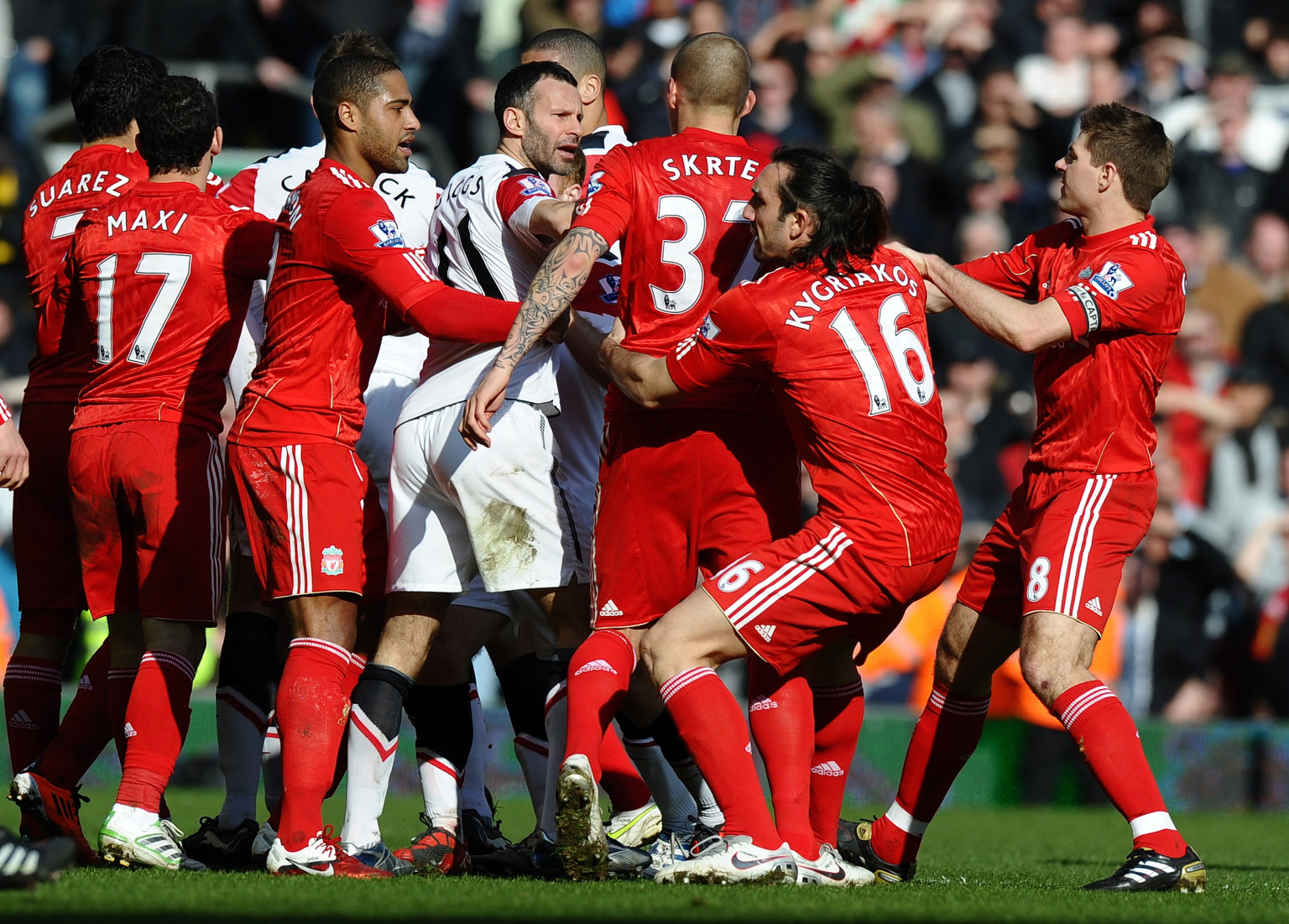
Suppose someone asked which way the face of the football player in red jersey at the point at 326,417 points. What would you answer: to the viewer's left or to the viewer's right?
to the viewer's right

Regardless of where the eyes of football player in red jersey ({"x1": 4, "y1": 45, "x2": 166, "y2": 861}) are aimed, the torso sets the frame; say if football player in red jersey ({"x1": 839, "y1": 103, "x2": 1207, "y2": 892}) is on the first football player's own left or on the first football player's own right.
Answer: on the first football player's own right

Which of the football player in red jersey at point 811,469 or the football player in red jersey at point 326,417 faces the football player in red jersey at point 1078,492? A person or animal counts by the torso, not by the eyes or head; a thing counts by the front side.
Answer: the football player in red jersey at point 326,417

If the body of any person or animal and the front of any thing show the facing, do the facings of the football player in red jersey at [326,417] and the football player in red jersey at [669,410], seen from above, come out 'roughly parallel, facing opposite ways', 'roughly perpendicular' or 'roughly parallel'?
roughly perpendicular

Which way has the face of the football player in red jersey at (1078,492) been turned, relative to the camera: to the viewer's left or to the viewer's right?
to the viewer's left

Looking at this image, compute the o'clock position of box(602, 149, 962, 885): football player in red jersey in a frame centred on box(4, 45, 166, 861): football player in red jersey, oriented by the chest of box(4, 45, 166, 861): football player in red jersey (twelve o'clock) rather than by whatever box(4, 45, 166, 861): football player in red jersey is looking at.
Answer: box(602, 149, 962, 885): football player in red jersey is roughly at 3 o'clock from box(4, 45, 166, 861): football player in red jersey.

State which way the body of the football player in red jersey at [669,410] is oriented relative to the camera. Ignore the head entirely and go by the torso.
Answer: away from the camera

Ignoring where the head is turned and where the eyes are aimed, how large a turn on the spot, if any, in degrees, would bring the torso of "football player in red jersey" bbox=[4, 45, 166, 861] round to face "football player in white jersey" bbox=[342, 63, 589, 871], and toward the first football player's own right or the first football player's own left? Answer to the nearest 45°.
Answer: approximately 90° to the first football player's own right

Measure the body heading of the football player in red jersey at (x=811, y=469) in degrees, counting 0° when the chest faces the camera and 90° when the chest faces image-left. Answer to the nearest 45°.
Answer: approximately 135°

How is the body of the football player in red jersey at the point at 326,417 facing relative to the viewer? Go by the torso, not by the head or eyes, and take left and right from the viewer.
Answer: facing to the right of the viewer

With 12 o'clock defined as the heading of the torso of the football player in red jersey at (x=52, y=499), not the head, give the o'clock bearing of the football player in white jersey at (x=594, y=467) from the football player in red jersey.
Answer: The football player in white jersey is roughly at 2 o'clock from the football player in red jersey.

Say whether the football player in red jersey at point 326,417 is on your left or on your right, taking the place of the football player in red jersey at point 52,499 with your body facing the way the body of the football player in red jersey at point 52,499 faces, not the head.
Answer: on your right

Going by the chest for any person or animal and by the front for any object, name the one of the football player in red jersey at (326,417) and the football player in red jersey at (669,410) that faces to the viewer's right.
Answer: the football player in red jersey at (326,417)
